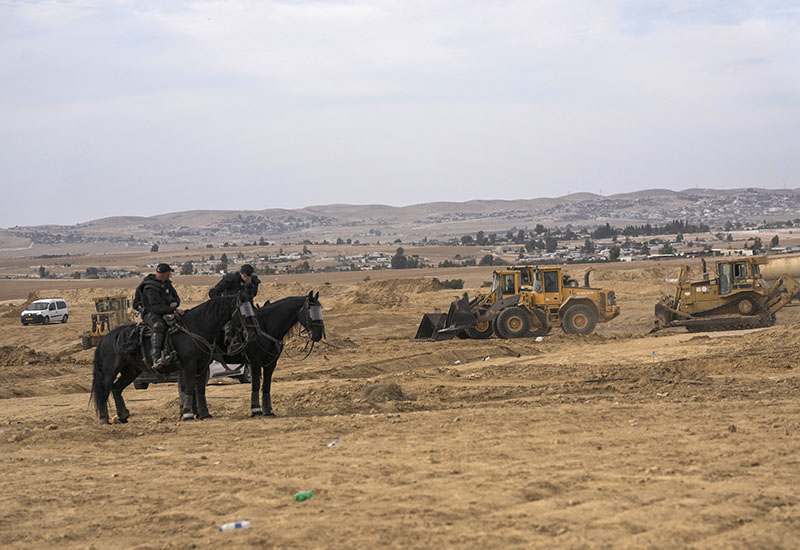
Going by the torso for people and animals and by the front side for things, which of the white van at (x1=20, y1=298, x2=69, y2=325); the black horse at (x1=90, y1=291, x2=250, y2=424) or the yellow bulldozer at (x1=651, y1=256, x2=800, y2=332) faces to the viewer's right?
the black horse

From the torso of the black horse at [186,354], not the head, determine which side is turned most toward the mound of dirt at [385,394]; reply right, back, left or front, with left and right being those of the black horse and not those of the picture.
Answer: front

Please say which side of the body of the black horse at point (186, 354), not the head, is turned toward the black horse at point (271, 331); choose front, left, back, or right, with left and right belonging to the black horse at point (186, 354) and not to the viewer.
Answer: front

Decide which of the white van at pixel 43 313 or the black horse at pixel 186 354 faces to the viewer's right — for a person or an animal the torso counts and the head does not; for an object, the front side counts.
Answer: the black horse

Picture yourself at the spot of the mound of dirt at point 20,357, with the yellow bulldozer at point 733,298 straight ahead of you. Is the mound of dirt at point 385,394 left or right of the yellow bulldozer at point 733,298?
right

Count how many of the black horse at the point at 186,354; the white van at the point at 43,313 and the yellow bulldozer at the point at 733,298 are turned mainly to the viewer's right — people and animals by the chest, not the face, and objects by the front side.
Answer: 1

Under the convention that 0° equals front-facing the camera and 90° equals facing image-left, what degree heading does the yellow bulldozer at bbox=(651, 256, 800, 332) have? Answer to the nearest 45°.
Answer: approximately 90°

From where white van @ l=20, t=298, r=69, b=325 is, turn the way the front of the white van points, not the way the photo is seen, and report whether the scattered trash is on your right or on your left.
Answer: on your left

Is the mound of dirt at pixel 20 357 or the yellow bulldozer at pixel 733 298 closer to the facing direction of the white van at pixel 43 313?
the mound of dirt

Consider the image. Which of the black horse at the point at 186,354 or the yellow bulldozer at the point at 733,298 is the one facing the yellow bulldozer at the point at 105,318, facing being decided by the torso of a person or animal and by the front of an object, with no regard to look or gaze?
the yellow bulldozer at the point at 733,298

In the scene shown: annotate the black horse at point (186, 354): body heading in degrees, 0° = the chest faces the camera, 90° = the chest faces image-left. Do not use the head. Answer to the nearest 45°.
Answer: approximately 270°

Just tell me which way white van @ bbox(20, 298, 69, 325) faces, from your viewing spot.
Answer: facing the viewer and to the left of the viewer

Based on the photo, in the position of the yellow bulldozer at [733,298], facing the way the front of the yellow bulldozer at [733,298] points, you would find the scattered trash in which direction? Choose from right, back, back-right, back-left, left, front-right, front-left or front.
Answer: left
